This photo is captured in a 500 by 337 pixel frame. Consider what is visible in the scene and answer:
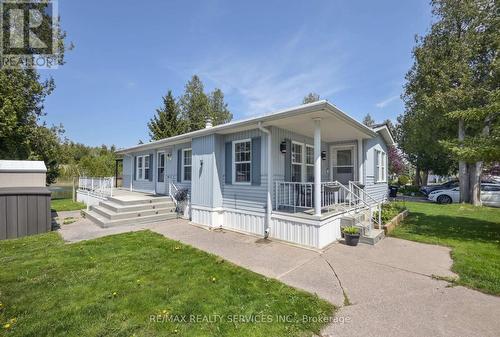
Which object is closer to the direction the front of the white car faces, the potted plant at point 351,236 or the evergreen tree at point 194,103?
the evergreen tree

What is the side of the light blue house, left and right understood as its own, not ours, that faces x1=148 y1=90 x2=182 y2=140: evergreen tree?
back

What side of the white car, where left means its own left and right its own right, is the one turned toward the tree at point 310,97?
front

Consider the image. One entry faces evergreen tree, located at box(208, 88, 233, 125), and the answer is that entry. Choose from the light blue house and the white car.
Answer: the white car

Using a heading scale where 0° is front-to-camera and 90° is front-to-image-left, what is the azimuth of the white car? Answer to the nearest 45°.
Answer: approximately 90°

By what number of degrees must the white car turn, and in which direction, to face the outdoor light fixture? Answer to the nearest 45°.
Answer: approximately 90° to its left

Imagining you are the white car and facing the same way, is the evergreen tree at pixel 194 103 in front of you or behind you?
in front

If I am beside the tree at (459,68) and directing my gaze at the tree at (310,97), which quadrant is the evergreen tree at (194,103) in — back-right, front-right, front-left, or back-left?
front-left

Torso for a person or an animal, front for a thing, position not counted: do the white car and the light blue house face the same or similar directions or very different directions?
very different directions

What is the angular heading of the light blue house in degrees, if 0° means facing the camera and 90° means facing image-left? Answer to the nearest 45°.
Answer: approximately 315°

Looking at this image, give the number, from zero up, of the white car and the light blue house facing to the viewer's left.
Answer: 1

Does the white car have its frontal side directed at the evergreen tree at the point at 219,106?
yes

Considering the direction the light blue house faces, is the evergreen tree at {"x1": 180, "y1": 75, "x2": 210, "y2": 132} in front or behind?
behind
